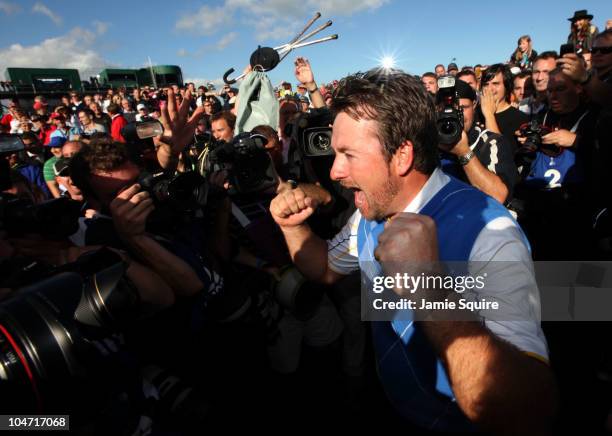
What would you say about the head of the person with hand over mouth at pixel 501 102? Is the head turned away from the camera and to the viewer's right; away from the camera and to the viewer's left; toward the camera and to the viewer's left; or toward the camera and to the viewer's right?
toward the camera and to the viewer's left

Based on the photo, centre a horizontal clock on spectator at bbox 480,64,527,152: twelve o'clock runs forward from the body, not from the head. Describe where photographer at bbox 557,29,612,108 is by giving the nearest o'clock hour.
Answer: photographer at bbox 557,29,612,108 is roughly at 9 o'clock from spectator at bbox 480,64,527,152.

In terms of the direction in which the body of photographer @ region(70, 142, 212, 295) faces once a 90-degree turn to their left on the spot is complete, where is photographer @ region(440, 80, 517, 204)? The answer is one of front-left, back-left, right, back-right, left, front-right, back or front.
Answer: front-right

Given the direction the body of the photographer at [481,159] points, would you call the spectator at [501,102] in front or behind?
behind

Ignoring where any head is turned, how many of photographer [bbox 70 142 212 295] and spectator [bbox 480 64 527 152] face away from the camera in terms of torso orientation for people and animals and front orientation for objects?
0

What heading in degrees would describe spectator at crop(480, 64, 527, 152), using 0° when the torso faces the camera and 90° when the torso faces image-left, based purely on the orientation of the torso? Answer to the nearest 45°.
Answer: approximately 45°

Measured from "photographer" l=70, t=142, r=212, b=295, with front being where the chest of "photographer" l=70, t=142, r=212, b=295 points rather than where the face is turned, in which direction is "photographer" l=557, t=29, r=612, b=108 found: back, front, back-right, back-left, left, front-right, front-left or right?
front-left

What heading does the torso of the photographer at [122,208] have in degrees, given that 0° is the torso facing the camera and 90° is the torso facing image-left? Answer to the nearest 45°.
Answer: approximately 315°

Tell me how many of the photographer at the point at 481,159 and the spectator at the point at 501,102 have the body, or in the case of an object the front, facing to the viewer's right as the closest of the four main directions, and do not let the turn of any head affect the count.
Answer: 0

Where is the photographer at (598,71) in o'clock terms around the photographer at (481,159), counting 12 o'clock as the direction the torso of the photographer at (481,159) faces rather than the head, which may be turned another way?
the photographer at (598,71) is roughly at 8 o'clock from the photographer at (481,159).

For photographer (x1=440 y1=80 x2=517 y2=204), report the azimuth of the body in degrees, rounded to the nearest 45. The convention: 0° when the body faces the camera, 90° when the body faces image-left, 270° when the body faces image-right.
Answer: approximately 45°
